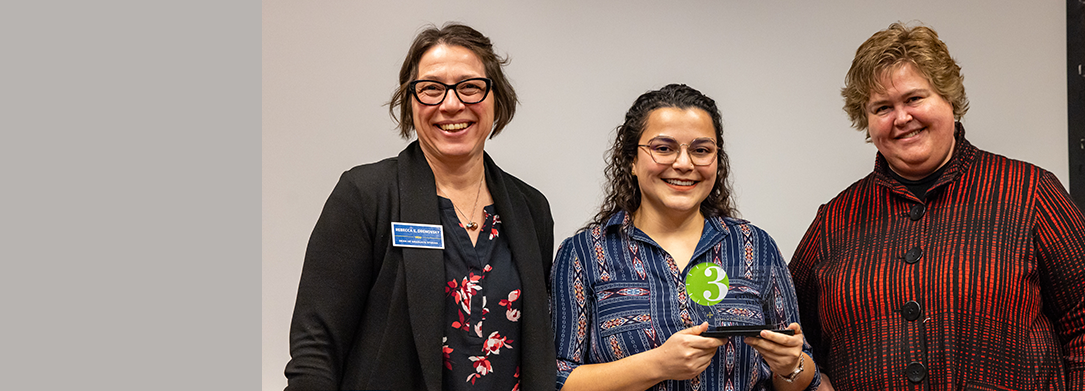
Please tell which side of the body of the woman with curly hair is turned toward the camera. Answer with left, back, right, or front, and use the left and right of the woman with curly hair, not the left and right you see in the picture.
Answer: front

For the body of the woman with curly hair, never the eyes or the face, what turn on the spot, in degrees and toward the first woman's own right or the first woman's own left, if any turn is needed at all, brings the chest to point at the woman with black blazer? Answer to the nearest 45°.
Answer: approximately 45° to the first woman's own right
